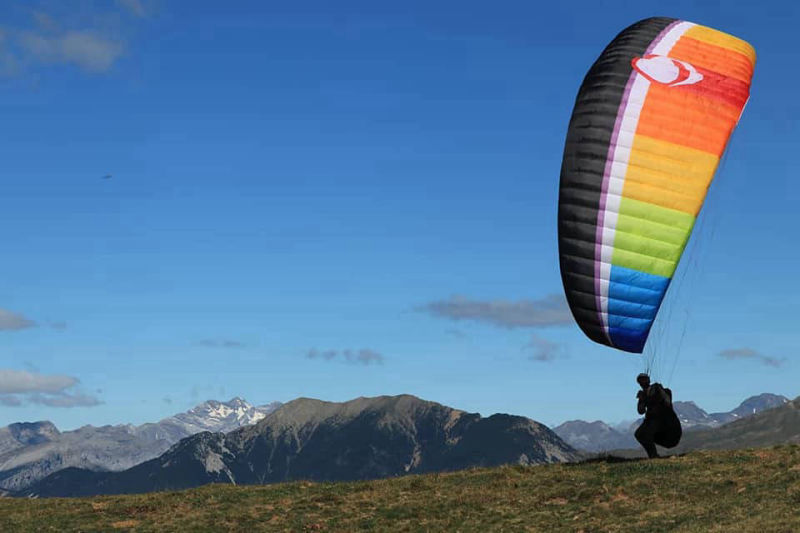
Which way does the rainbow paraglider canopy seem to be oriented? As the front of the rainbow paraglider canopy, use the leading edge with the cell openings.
to the viewer's left
